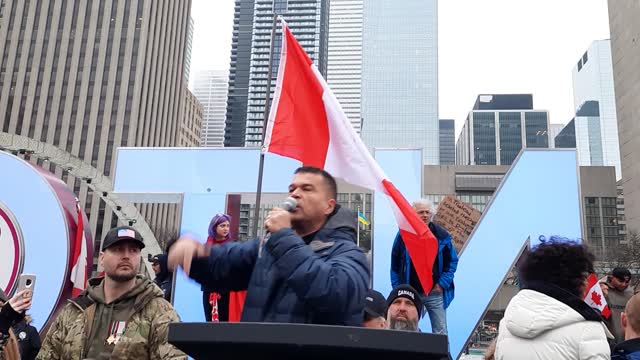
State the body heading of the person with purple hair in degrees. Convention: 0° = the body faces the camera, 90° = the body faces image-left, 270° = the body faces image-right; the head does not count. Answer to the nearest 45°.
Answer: approximately 315°

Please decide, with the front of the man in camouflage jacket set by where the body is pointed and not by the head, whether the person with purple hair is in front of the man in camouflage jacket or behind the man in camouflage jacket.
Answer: behind

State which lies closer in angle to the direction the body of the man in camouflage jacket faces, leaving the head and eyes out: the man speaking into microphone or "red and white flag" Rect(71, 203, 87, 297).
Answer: the man speaking into microphone

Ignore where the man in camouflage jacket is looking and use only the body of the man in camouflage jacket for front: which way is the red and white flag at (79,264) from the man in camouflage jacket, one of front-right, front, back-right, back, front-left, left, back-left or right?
back

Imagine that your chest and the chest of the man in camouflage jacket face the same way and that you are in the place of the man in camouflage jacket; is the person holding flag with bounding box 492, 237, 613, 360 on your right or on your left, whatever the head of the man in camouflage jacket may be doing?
on your left

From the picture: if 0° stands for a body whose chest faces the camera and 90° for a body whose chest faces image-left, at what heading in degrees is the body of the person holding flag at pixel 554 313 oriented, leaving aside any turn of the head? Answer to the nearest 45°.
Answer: approximately 225°

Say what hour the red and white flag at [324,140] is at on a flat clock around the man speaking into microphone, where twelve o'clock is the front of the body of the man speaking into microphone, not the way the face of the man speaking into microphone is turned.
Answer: The red and white flag is roughly at 5 o'clock from the man speaking into microphone.

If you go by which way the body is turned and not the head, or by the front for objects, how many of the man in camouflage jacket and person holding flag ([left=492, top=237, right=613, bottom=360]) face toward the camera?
1
